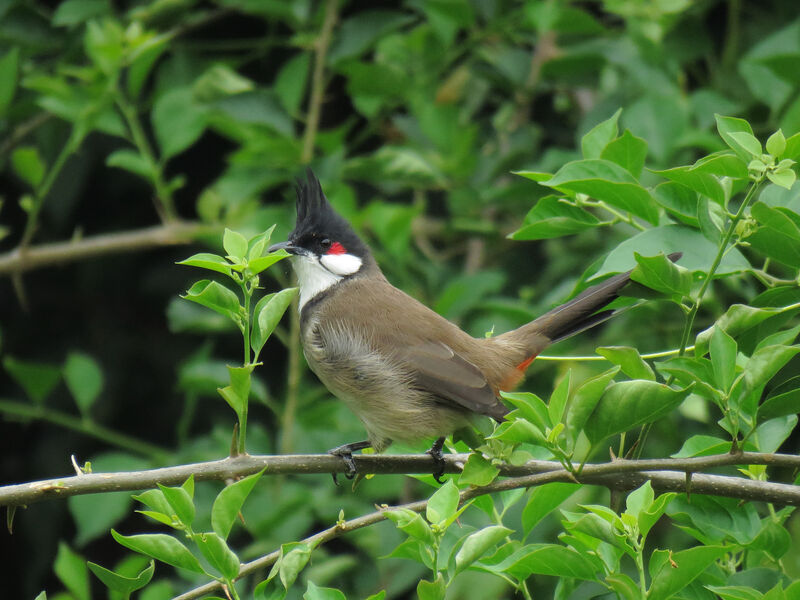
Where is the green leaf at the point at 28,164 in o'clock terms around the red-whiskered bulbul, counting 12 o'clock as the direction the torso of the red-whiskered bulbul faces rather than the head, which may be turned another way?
The green leaf is roughly at 1 o'clock from the red-whiskered bulbul.

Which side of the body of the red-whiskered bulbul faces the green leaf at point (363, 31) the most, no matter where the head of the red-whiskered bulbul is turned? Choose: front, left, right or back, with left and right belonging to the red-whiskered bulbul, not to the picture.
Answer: right

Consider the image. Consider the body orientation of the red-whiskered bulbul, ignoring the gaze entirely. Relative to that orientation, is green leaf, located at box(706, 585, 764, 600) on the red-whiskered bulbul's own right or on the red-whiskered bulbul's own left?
on the red-whiskered bulbul's own left

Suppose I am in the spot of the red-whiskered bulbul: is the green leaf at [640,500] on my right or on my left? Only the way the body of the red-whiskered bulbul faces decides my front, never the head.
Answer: on my left

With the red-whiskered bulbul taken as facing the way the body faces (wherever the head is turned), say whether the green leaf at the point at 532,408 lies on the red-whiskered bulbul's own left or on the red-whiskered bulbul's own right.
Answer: on the red-whiskered bulbul's own left

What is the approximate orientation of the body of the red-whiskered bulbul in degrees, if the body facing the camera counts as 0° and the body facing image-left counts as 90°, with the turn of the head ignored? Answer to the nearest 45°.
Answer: approximately 90°
